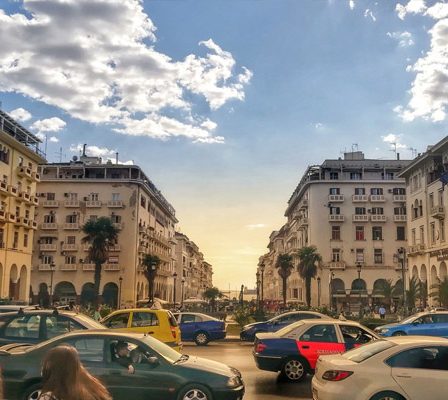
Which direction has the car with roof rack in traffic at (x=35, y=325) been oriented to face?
to the viewer's right

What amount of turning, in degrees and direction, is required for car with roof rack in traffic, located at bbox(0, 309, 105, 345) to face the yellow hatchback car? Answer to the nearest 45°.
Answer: approximately 45° to its left

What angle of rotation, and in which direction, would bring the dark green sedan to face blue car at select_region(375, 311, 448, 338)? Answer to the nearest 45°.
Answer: approximately 45° to its left

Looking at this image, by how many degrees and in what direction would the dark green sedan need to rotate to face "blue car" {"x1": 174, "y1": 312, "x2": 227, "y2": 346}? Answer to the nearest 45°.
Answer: approximately 90° to its left

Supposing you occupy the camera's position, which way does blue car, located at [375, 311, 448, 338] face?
facing to the left of the viewer

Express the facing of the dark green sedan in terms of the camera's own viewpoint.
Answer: facing to the right of the viewer
